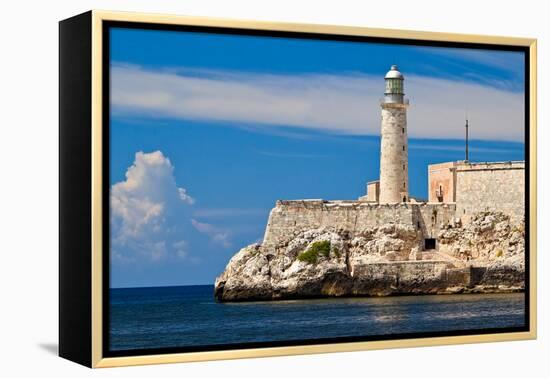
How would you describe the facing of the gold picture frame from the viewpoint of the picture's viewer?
facing the viewer and to the right of the viewer
